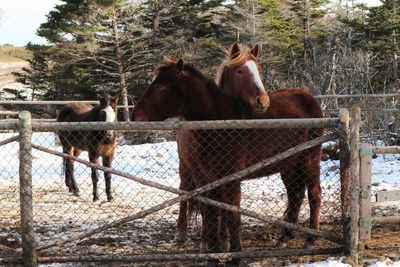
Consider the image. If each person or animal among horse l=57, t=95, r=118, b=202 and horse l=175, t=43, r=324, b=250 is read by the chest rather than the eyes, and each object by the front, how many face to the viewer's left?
1

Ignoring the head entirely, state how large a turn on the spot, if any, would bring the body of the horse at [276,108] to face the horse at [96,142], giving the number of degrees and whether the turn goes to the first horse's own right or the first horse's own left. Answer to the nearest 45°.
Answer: approximately 45° to the first horse's own right

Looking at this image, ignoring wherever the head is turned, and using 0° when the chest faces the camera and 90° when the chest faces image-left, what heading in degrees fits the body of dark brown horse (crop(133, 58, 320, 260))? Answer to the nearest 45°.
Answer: approximately 45°

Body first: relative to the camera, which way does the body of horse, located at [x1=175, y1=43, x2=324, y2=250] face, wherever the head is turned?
to the viewer's left

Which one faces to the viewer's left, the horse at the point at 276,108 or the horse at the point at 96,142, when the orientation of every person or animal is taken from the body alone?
the horse at the point at 276,108

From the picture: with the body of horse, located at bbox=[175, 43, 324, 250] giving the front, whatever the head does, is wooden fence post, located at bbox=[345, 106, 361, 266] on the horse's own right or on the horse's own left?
on the horse's own left

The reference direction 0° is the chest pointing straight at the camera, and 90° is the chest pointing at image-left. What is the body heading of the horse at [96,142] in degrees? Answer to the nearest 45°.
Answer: approximately 315°

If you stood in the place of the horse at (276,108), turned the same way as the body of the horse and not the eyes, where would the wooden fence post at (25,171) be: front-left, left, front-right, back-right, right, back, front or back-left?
front-left
